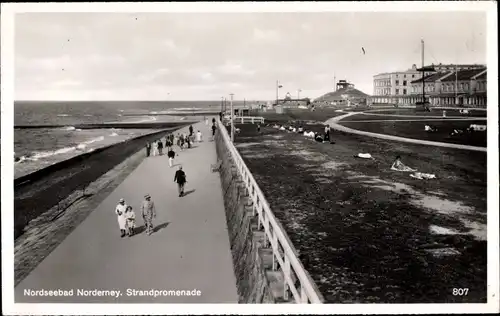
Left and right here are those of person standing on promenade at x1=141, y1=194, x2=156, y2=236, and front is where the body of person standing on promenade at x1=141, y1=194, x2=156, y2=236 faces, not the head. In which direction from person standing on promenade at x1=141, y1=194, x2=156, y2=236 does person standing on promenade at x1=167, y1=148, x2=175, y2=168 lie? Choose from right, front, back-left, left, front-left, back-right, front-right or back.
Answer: back

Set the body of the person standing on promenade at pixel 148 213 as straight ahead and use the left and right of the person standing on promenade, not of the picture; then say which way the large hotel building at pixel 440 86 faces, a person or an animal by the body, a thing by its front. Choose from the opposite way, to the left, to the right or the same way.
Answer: to the right

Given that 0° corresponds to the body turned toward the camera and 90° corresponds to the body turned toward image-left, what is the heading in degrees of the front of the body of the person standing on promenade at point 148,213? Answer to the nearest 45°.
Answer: approximately 0°

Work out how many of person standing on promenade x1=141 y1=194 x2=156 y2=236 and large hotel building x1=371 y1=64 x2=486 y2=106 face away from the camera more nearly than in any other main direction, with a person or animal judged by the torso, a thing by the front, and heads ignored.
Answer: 0

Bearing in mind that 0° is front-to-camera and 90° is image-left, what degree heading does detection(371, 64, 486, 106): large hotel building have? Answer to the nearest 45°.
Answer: approximately 45°
